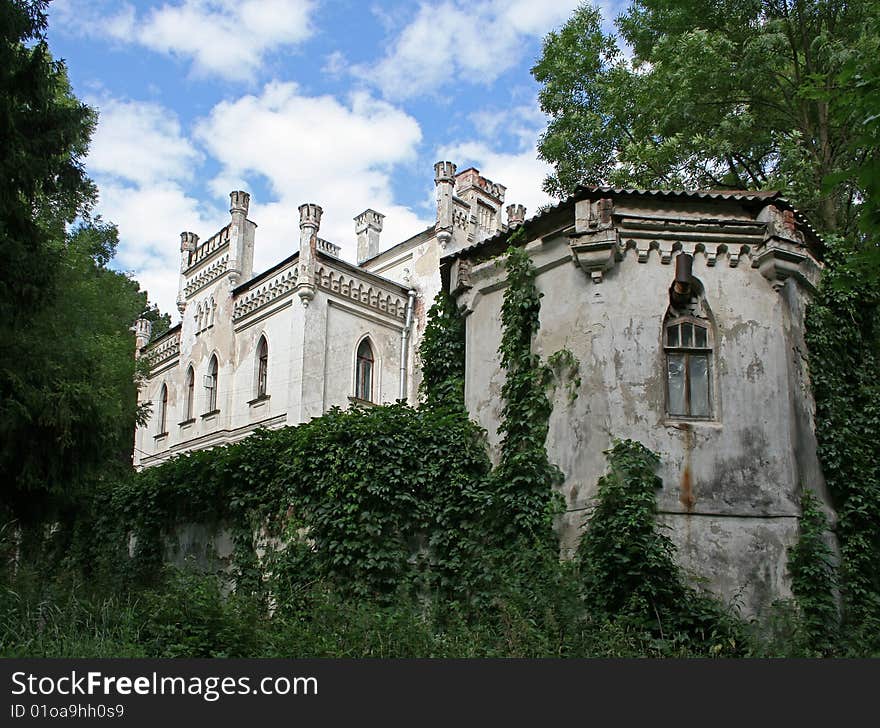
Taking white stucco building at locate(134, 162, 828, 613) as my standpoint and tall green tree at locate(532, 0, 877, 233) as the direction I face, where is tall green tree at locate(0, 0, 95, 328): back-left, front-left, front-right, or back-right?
back-left

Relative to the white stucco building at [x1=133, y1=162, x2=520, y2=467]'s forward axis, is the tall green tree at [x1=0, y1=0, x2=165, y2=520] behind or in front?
in front

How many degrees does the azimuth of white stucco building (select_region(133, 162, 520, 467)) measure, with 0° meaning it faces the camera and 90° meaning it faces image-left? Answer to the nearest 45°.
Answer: approximately 45°

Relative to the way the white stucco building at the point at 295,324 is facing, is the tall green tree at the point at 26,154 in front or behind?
in front
